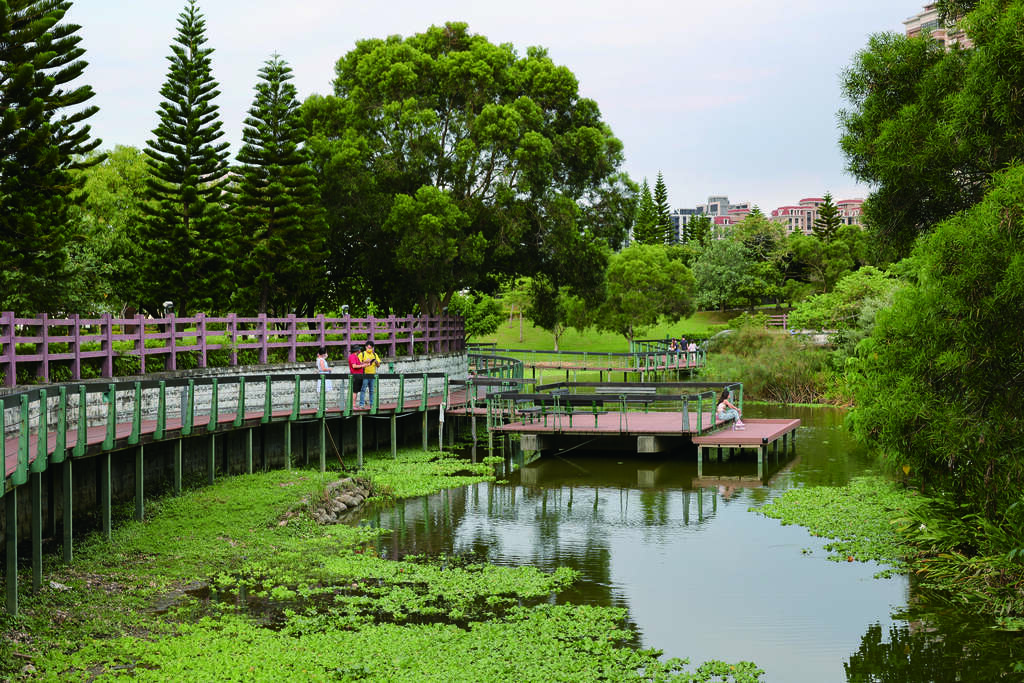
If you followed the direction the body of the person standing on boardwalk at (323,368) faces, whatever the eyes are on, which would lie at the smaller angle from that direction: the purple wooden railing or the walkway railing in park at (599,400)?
the walkway railing in park

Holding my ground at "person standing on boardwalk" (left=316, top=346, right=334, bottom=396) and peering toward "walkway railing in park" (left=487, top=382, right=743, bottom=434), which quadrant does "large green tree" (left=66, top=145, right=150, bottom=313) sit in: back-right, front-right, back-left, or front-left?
back-left

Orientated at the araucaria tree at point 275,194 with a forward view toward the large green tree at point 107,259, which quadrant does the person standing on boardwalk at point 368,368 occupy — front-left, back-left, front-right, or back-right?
back-left

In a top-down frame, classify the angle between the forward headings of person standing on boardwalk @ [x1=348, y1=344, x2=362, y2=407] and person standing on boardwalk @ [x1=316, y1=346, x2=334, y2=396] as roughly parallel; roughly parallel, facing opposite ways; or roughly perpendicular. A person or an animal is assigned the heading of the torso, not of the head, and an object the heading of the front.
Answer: roughly parallel
